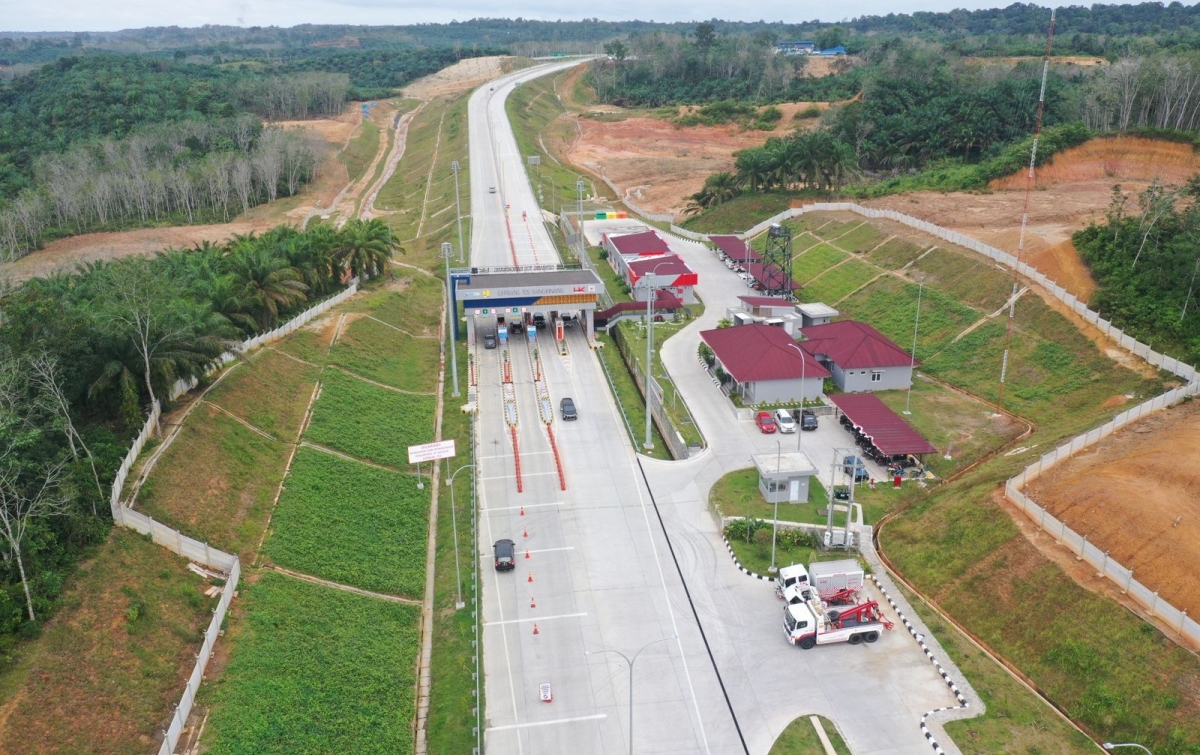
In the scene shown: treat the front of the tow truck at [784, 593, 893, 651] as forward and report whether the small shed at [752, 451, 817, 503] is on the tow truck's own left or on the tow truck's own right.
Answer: on the tow truck's own right

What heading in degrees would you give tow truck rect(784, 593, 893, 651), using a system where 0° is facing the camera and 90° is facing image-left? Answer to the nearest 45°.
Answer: approximately 45°

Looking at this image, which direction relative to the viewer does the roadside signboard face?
toward the camera

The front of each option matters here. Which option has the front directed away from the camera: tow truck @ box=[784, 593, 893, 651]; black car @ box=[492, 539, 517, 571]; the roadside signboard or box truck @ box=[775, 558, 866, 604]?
the black car

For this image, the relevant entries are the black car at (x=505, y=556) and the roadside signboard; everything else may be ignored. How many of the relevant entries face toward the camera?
1

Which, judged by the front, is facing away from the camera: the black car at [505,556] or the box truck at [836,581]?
the black car

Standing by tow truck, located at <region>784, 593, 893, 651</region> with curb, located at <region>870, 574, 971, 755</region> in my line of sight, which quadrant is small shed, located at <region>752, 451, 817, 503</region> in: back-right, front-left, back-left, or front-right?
back-left

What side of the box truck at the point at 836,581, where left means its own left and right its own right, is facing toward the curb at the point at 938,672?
left

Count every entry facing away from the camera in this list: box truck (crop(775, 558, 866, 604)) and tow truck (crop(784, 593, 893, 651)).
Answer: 0

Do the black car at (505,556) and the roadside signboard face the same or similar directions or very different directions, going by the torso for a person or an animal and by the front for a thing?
very different directions

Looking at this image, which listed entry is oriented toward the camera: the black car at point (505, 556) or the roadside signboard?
the roadside signboard

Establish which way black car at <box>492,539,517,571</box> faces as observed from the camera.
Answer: facing away from the viewer

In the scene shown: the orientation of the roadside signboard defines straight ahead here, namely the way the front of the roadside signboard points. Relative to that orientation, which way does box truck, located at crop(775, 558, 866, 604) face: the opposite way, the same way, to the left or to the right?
to the right

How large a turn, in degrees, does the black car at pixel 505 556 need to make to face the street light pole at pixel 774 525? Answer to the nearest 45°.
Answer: approximately 90° to its right

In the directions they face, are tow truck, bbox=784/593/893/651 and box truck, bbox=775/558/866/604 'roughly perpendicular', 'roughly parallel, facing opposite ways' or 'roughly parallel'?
roughly parallel

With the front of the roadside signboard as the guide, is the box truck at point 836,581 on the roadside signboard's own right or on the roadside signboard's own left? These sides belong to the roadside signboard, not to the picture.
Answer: on the roadside signboard's own left

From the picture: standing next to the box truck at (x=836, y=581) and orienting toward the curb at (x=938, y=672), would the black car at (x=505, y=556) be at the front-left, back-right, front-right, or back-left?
back-right
